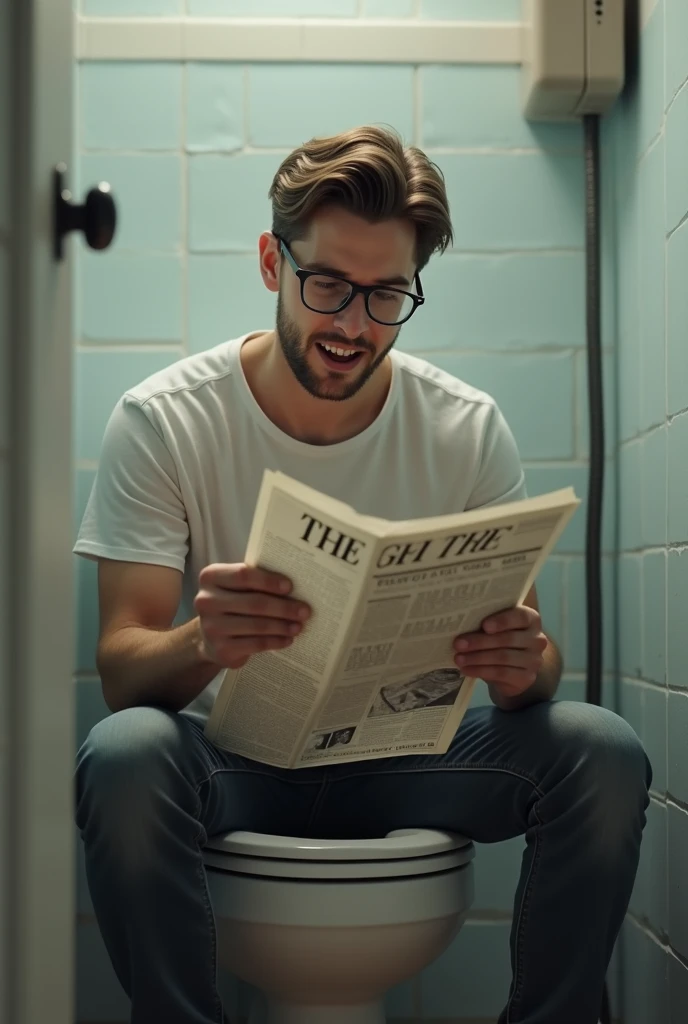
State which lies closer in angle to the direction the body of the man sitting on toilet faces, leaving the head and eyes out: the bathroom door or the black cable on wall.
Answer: the bathroom door

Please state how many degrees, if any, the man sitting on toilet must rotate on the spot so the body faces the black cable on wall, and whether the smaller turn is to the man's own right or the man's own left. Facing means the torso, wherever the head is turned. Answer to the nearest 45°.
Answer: approximately 135° to the man's own left

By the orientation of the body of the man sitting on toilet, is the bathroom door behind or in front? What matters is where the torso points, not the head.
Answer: in front

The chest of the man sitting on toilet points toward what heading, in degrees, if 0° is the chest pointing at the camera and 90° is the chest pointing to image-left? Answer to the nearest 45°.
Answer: approximately 0°
